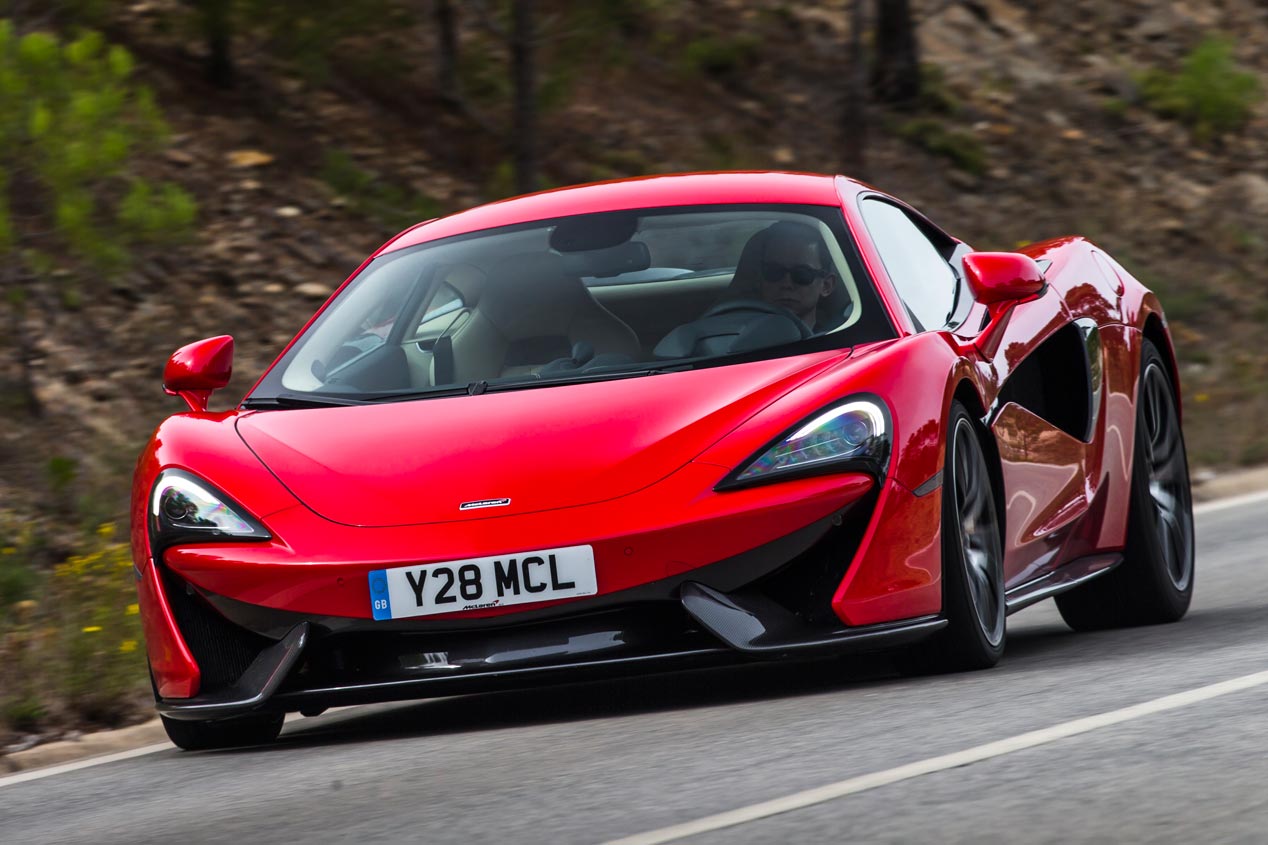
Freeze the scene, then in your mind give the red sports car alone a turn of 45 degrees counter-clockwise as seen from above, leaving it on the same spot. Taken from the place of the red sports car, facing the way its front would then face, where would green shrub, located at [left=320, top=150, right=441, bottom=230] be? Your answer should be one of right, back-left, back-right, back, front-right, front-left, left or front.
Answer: back

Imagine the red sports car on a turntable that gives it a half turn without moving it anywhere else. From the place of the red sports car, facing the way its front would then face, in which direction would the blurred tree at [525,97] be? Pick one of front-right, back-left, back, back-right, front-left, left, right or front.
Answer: front-left

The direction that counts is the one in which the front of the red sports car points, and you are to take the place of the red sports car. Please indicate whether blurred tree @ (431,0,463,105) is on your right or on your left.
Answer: on your right

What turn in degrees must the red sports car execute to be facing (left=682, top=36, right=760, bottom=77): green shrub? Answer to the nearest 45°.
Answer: approximately 135° to its right

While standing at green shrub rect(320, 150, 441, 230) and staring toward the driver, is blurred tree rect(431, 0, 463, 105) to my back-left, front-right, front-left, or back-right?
back-left

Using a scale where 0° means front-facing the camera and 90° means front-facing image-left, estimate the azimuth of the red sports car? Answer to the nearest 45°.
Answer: approximately 45°

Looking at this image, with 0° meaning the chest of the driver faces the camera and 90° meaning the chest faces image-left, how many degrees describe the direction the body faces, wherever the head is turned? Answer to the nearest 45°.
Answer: approximately 45°

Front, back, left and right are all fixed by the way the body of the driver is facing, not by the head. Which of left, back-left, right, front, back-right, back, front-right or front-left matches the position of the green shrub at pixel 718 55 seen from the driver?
back-right

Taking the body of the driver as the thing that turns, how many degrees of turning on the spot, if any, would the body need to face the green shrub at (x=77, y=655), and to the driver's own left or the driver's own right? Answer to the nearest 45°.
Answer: approximately 45° to the driver's own right
